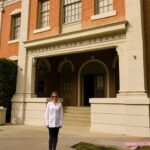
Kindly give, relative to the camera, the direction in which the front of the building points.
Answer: facing the viewer and to the left of the viewer
